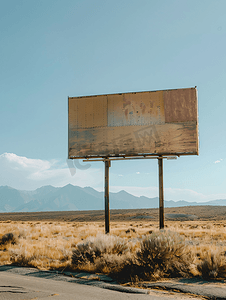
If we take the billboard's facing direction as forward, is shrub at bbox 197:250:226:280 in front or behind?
in front

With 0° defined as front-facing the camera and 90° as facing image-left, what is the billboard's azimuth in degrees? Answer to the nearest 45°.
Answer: approximately 0°

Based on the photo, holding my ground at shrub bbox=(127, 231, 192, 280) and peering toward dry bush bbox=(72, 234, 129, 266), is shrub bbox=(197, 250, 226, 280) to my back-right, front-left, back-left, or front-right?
back-right

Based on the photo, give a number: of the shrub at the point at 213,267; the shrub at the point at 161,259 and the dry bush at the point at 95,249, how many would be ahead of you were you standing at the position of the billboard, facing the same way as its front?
3

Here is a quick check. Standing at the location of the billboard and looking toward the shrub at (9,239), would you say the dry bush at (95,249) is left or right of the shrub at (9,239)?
left

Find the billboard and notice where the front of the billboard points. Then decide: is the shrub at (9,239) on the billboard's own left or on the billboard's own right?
on the billboard's own right

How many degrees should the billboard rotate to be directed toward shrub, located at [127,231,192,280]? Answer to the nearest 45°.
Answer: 0° — it already faces it

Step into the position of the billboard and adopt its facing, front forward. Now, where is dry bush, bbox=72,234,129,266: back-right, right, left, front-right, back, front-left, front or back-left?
front

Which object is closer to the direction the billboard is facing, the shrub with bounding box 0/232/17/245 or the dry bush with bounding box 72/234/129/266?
the dry bush
